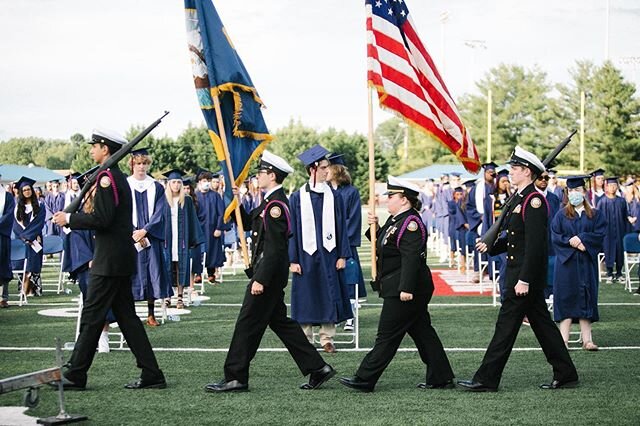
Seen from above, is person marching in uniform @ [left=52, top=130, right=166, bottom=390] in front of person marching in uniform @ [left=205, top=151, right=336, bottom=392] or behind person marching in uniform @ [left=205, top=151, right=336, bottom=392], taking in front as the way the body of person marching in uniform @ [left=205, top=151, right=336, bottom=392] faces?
in front

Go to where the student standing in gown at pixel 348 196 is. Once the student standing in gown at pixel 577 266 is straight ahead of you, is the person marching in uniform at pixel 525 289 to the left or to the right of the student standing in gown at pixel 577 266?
right

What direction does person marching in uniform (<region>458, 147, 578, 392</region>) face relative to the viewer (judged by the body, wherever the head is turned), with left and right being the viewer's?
facing to the left of the viewer

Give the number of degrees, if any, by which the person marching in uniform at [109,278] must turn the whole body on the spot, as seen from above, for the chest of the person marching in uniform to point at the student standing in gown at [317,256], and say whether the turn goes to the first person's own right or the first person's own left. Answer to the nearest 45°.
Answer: approximately 135° to the first person's own right

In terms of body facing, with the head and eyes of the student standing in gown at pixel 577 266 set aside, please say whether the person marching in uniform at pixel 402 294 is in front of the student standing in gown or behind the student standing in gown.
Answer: in front

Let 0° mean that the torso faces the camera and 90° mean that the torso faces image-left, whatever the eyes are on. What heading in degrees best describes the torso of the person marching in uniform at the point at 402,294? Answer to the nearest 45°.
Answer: approximately 90°

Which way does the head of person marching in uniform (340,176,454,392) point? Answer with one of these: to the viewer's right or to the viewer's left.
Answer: to the viewer's left

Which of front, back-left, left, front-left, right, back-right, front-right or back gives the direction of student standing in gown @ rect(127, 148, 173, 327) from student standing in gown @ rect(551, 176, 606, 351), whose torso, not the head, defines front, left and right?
right

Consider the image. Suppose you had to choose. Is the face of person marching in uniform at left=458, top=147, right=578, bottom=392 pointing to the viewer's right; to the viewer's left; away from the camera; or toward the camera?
to the viewer's left
